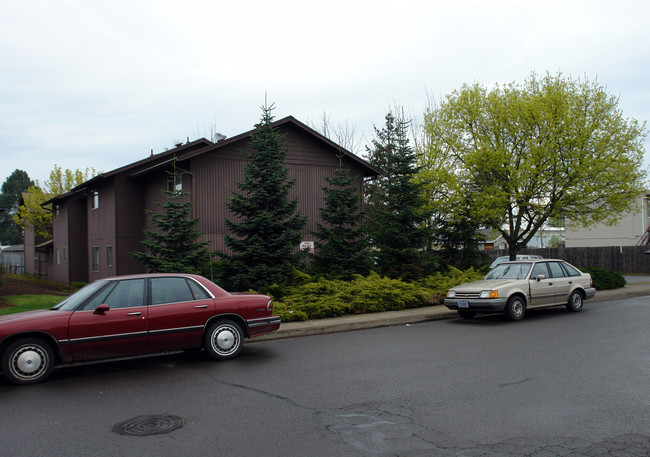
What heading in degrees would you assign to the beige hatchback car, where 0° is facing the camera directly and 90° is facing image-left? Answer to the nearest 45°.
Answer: approximately 45°

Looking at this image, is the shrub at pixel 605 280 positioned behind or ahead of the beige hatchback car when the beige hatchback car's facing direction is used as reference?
behind

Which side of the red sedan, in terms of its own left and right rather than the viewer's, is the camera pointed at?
left

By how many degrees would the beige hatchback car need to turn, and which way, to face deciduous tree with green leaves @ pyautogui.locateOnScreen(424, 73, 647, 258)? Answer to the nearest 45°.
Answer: approximately 135° to its right

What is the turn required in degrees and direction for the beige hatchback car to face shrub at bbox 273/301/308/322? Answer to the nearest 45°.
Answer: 0° — it already faces it
